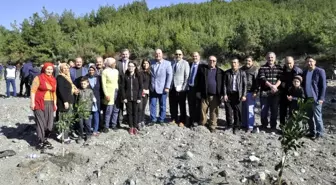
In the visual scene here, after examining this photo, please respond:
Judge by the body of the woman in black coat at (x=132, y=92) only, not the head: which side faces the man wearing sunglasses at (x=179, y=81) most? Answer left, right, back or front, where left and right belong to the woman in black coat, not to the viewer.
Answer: left

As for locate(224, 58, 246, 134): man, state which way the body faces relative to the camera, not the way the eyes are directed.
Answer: toward the camera

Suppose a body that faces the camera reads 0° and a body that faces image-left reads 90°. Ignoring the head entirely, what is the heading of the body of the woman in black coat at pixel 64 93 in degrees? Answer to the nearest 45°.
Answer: approximately 315°

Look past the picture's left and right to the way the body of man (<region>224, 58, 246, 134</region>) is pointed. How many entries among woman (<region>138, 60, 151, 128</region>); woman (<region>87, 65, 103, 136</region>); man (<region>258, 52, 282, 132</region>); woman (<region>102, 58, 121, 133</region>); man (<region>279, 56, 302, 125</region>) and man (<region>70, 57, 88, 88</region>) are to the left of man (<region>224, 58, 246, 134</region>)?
2

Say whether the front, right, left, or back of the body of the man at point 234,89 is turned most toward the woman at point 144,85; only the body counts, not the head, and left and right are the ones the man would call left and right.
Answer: right

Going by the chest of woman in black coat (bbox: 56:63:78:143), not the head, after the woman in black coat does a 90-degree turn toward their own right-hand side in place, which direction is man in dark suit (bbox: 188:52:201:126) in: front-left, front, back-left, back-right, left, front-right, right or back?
back-left

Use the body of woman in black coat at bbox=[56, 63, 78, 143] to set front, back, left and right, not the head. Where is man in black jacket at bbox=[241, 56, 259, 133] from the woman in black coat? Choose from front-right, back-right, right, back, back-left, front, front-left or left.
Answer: front-left

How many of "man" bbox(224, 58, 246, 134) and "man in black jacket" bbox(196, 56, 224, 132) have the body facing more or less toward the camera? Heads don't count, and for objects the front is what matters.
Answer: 2

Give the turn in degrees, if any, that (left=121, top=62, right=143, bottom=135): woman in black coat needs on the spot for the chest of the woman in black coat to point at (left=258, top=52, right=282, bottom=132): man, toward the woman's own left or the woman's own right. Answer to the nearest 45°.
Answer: approximately 90° to the woman's own left

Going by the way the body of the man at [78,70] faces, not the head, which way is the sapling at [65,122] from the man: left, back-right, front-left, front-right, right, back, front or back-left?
front

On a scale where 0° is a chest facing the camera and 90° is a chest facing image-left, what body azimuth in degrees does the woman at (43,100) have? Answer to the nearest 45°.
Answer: approximately 315°

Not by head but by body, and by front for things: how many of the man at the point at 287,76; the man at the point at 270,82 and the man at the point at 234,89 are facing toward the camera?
3

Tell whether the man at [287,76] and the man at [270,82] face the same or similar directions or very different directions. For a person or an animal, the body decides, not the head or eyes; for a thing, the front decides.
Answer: same or similar directions

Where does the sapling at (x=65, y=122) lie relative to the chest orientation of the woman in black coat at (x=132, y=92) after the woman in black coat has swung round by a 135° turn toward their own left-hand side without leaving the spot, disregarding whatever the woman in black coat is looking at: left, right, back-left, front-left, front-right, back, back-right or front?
back

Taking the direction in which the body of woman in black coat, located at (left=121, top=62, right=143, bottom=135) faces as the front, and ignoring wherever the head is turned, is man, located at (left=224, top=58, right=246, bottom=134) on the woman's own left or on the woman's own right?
on the woman's own left
